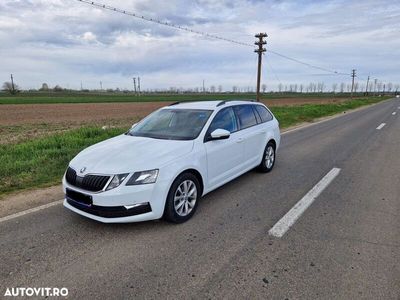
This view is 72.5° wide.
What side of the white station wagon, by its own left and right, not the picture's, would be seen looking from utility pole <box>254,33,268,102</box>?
back

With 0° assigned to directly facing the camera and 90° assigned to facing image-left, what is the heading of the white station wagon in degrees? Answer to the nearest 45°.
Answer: approximately 45°
